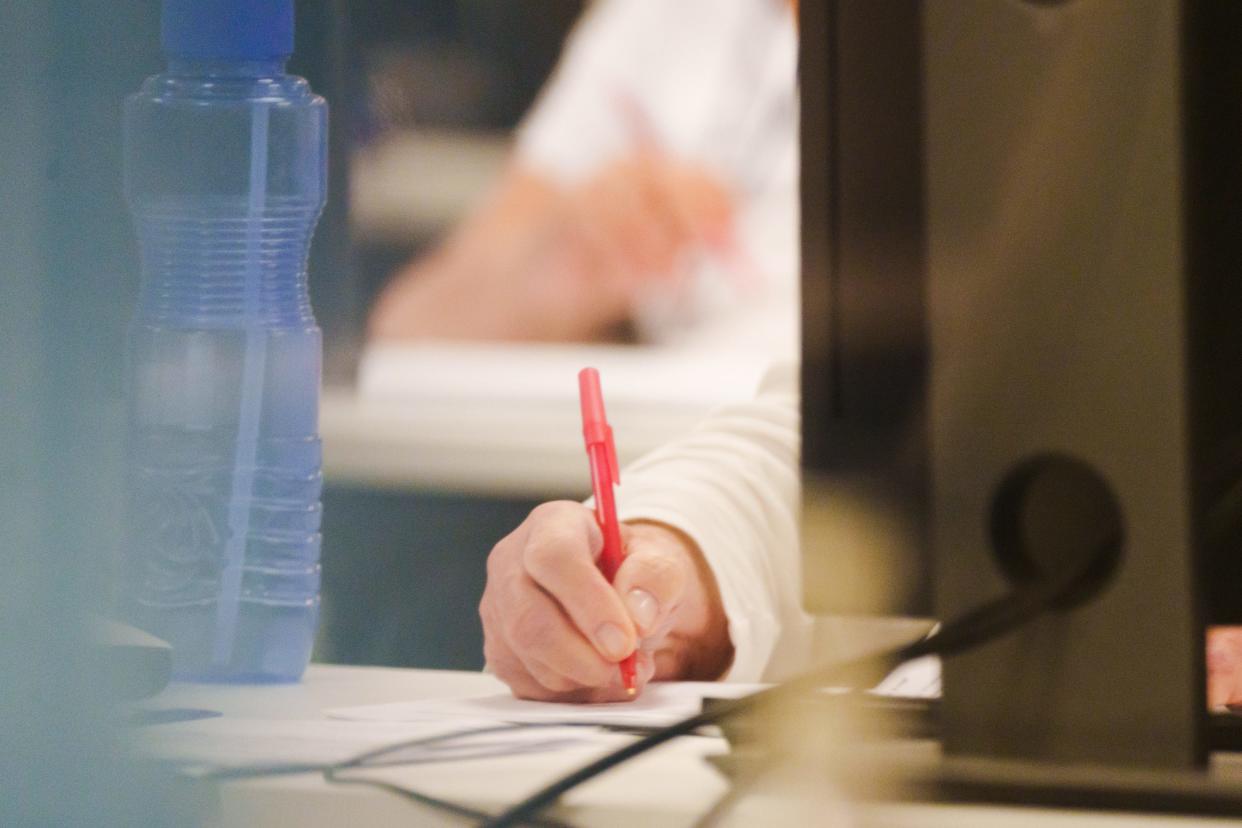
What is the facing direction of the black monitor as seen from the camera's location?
facing away from the viewer
